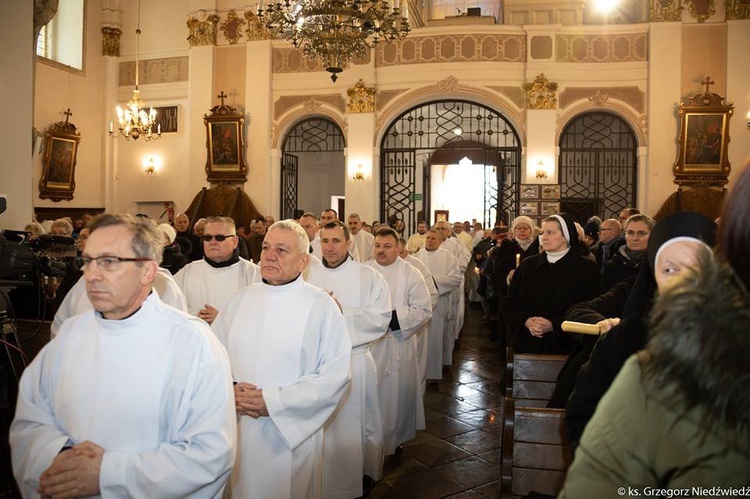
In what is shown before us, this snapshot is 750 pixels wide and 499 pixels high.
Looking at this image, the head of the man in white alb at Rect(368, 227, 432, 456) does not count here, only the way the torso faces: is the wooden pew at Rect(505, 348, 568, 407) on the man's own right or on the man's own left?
on the man's own left

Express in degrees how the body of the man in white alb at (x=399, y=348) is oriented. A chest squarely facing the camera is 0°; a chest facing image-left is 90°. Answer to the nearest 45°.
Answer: approximately 45°

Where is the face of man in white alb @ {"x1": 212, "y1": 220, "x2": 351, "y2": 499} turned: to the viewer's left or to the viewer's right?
to the viewer's left

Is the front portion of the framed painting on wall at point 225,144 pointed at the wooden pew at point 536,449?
yes

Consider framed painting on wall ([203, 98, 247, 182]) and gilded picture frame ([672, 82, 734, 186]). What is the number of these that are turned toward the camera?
2

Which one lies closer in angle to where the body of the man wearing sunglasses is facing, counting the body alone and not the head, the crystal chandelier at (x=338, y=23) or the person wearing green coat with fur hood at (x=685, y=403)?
the person wearing green coat with fur hood

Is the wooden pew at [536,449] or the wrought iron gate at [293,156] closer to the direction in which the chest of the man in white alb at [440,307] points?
the wooden pew

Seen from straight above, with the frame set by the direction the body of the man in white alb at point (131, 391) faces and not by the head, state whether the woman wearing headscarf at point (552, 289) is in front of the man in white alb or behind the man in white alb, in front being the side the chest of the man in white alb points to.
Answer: behind

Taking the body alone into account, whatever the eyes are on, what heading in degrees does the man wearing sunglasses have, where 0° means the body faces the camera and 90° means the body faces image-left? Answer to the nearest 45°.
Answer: approximately 45°

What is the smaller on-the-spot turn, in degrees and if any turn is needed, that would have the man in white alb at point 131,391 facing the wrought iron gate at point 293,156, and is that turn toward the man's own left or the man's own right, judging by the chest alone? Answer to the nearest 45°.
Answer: approximately 135° to the man's own right
